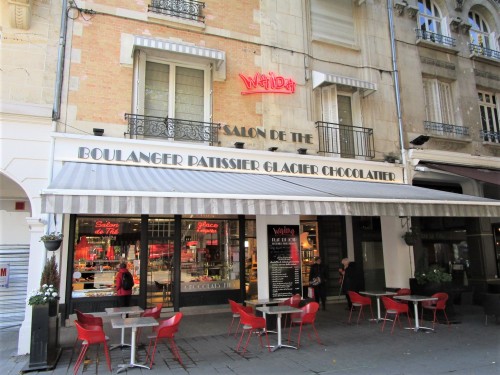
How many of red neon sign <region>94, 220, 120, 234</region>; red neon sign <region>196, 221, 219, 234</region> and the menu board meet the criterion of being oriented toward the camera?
3

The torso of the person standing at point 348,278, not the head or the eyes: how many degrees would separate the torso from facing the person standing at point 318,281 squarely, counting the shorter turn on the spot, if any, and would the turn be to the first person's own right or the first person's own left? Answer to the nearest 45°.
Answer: approximately 45° to the first person's own right

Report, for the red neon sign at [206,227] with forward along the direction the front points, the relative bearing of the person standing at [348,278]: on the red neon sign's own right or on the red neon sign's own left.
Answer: on the red neon sign's own left

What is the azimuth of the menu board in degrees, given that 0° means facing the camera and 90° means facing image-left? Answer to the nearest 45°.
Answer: approximately 0°

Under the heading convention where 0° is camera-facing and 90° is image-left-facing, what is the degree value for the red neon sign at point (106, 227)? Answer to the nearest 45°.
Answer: approximately 0°

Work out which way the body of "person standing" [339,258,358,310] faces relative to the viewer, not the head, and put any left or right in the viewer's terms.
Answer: facing the viewer and to the left of the viewer

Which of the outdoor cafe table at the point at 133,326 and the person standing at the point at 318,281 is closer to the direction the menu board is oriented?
the outdoor cafe table

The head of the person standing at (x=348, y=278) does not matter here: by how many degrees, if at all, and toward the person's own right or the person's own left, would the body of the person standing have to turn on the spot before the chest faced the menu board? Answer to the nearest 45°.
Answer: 0° — they already face it

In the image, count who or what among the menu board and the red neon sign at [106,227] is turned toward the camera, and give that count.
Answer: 2

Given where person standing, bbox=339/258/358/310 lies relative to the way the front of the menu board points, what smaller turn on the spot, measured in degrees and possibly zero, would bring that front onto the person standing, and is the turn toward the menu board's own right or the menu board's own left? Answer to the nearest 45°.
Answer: approximately 135° to the menu board's own left

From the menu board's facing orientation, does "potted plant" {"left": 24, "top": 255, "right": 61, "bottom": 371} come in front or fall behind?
in front

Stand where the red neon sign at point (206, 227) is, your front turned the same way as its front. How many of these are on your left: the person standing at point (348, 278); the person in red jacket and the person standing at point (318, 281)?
2

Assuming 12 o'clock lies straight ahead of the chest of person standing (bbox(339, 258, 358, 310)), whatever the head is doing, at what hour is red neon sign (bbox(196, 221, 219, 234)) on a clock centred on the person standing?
The red neon sign is roughly at 1 o'clock from the person standing.

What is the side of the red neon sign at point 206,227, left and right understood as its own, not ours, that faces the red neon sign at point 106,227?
right
